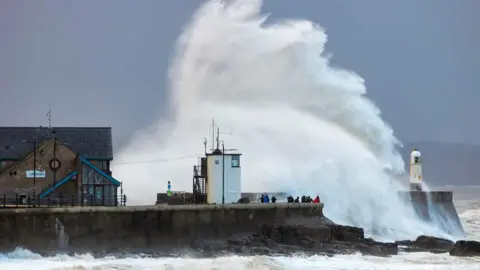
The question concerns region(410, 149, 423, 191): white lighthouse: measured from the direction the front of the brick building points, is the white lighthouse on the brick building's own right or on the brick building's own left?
on the brick building's own left

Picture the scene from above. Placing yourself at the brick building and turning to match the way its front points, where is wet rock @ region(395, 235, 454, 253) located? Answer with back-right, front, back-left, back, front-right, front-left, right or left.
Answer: left

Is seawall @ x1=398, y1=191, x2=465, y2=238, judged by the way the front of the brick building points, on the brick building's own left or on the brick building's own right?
on the brick building's own left

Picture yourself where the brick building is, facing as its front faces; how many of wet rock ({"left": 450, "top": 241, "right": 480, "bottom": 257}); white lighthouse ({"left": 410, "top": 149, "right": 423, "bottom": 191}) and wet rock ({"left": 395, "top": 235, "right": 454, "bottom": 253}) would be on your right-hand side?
0

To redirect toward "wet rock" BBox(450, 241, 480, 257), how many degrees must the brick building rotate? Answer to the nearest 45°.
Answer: approximately 90° to its left

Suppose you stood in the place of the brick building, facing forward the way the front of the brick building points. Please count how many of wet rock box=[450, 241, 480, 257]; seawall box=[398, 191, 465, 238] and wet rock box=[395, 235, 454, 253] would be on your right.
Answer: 0

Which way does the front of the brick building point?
toward the camera

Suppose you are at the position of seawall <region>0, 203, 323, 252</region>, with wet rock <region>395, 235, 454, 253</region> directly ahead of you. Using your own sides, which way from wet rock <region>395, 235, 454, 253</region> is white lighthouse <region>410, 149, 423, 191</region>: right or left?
left

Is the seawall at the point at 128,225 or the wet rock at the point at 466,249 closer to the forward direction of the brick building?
the seawall

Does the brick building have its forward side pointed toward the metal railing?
yes

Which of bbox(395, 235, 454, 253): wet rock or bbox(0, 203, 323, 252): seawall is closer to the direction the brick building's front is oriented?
the seawall
